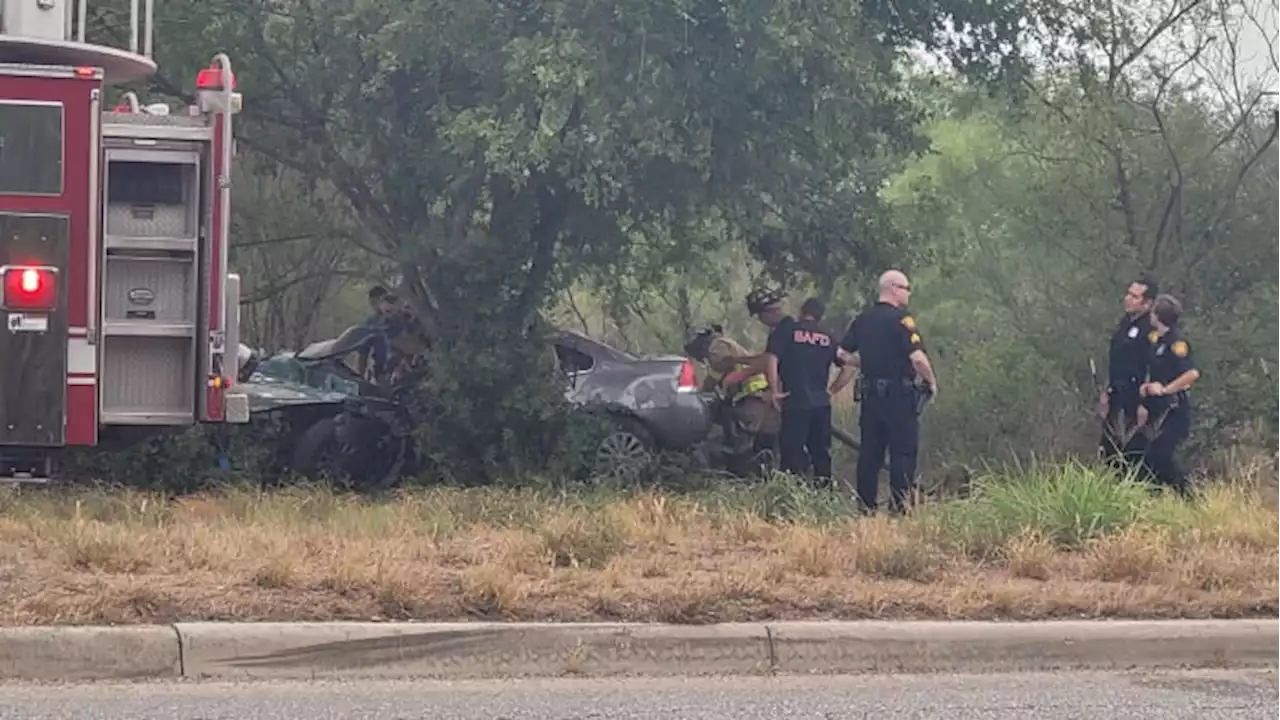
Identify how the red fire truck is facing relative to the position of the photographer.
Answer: facing to the left of the viewer

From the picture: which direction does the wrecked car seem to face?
to the viewer's left

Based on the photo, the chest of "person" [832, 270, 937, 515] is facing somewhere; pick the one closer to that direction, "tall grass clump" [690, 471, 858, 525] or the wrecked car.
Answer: the wrecked car

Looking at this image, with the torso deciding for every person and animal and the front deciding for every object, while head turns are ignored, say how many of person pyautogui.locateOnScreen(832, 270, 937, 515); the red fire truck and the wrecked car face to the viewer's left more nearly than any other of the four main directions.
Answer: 2

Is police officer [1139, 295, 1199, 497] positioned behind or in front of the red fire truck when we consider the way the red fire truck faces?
behind

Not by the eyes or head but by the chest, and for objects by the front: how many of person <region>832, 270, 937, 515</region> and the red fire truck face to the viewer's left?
1
